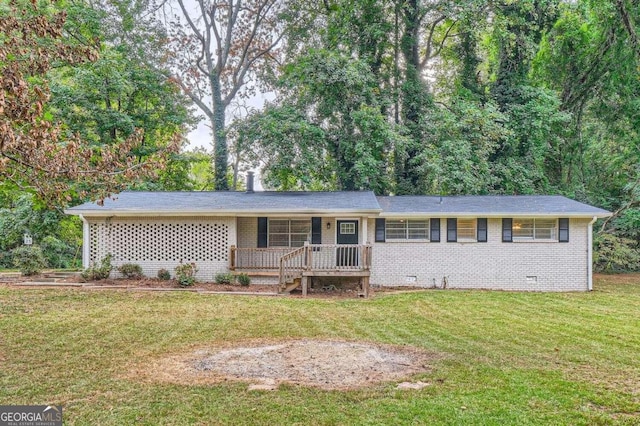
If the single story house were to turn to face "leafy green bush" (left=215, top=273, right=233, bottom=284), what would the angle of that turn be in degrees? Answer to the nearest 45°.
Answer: approximately 90° to its right

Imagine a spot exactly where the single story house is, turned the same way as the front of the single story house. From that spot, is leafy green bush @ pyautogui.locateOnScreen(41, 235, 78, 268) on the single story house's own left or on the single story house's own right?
on the single story house's own right

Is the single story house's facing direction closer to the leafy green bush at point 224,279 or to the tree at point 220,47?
the leafy green bush

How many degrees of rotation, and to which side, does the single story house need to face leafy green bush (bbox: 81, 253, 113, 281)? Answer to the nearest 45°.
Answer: approximately 90° to its right

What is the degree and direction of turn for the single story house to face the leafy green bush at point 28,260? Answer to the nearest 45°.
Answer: approximately 90° to its right

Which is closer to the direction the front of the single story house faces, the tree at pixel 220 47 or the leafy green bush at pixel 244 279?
the leafy green bush

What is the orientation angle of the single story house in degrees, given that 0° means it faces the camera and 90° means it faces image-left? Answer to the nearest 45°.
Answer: approximately 0°

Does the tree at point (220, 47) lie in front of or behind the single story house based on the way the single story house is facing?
behind

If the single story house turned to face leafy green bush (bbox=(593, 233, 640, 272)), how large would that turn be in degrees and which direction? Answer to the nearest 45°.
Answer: approximately 135° to its left
